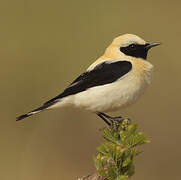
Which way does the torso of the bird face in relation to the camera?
to the viewer's right
